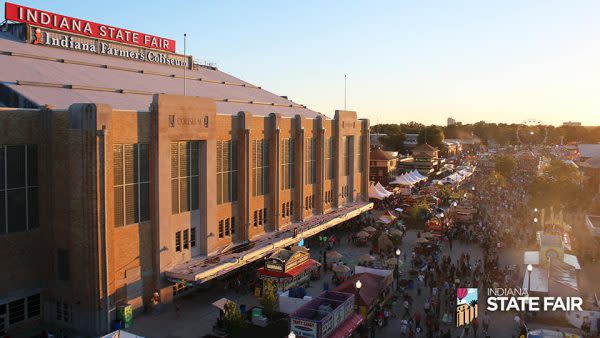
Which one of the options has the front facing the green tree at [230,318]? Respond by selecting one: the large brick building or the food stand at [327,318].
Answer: the large brick building

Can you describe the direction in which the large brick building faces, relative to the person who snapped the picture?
facing the viewer and to the right of the viewer

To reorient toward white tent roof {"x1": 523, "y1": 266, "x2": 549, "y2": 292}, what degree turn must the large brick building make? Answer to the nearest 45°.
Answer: approximately 45° to its left

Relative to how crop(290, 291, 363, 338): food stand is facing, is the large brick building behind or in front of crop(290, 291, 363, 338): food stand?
behind

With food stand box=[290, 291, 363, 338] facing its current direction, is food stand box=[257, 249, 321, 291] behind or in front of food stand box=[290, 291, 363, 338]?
behind

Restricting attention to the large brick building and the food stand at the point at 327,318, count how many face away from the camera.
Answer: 0
